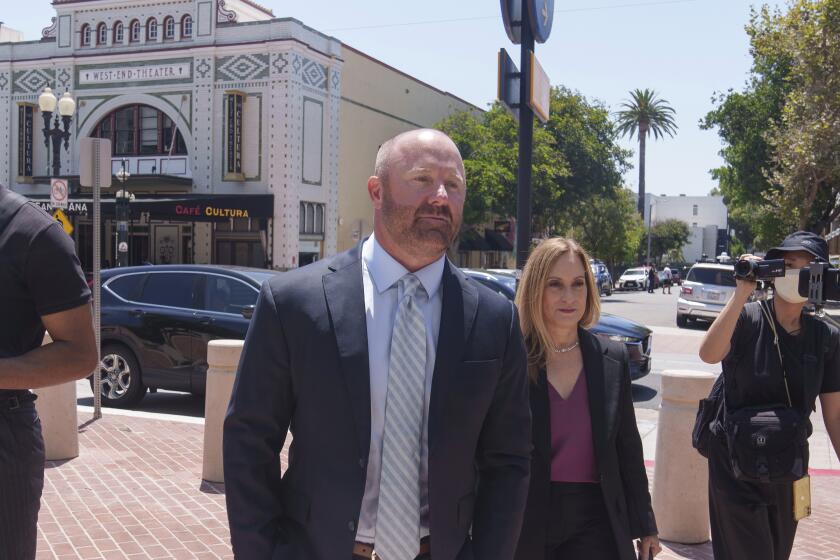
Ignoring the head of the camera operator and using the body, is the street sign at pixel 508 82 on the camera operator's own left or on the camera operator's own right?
on the camera operator's own right

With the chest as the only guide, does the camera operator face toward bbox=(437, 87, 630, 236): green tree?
no

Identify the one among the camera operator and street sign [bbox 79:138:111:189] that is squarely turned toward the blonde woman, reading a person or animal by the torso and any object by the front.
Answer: the camera operator

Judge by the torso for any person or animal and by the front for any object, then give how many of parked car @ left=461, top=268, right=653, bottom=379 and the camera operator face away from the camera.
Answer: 0

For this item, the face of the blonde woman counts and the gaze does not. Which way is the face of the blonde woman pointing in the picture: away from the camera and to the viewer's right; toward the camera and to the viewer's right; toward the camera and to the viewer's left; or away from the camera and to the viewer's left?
toward the camera and to the viewer's left

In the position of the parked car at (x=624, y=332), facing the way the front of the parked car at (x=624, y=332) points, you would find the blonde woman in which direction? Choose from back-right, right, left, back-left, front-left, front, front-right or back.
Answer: front-right

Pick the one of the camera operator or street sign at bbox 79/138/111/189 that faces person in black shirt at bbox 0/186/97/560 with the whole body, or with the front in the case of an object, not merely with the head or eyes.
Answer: the camera operator

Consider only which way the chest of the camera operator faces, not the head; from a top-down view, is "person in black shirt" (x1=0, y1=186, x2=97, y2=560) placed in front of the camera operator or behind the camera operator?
in front

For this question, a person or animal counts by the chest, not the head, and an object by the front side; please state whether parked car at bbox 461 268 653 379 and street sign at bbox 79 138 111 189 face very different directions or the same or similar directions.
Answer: very different directions

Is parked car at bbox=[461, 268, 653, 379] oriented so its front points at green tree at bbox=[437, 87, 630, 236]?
no

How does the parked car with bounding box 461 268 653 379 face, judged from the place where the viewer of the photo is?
facing the viewer and to the right of the viewer
